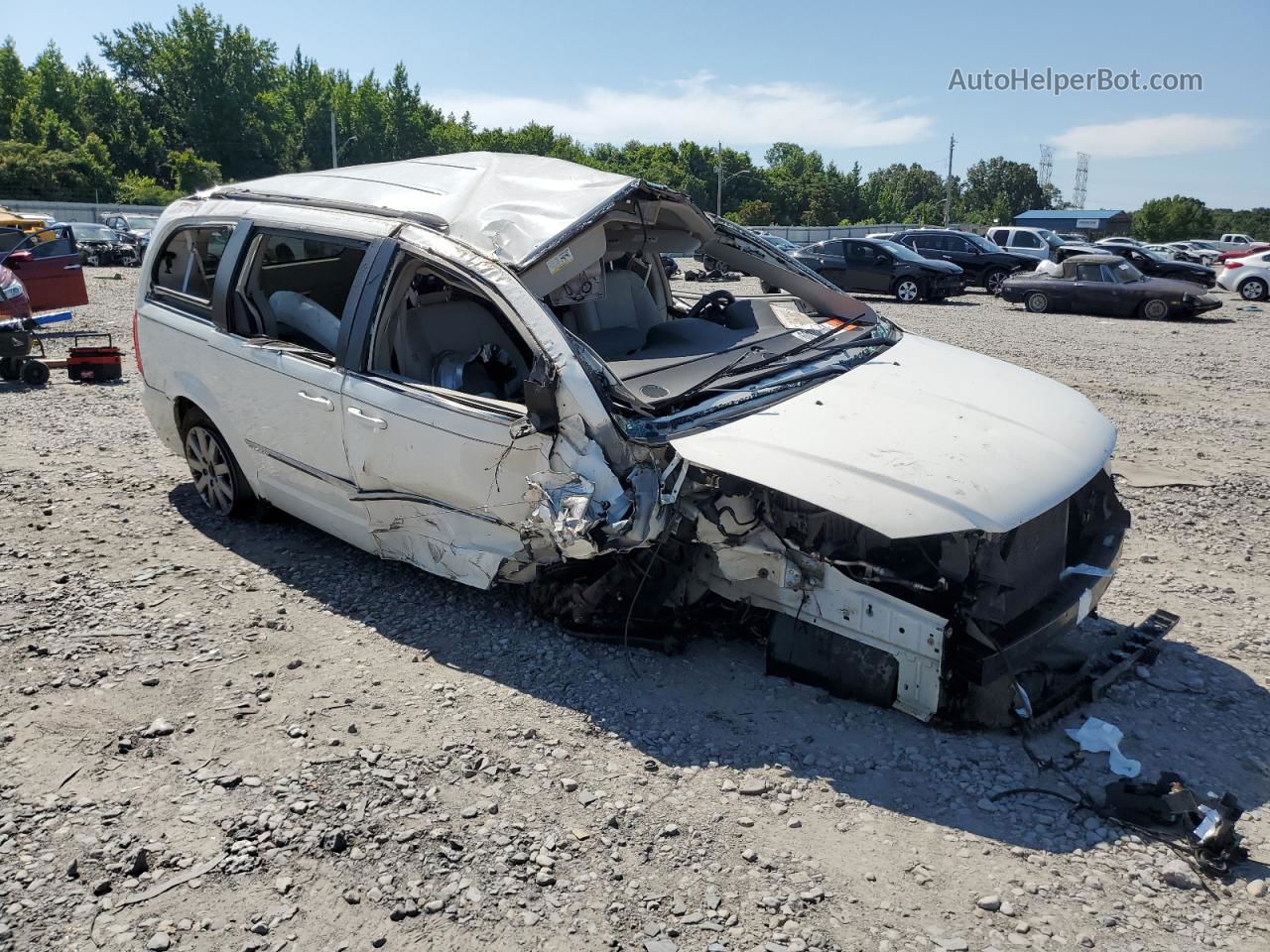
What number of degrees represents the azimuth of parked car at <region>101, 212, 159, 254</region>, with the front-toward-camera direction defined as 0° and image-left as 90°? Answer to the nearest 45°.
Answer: approximately 315°

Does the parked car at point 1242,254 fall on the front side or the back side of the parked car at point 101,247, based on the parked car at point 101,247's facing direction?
on the front side

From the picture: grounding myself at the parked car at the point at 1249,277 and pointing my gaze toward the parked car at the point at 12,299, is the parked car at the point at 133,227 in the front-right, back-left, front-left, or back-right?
front-right

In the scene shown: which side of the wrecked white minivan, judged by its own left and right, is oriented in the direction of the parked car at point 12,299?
back

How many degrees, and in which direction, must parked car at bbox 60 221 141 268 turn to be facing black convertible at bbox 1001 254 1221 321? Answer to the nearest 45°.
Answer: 0° — it already faces it

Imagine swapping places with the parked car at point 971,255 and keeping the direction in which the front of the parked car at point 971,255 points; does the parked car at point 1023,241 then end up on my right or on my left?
on my left

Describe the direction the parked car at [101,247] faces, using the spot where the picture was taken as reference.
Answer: facing the viewer and to the right of the viewer

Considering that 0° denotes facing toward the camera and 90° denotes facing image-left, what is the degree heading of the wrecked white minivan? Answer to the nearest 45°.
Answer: approximately 315°

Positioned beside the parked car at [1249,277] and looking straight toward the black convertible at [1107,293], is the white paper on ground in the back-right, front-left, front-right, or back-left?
front-left
